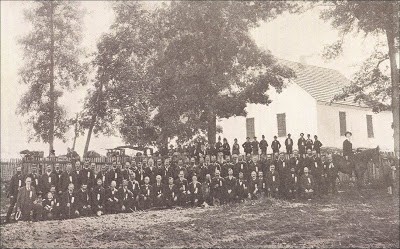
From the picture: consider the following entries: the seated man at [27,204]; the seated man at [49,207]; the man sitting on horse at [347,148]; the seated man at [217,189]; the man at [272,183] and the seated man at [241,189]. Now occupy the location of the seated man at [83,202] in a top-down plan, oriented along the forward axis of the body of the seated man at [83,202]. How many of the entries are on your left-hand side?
4

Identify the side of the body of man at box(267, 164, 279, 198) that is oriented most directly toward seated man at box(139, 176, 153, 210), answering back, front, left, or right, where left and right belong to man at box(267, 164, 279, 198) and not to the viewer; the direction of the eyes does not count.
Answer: right

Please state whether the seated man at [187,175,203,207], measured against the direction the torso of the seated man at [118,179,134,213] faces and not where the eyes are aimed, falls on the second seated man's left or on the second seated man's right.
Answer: on the second seated man's left

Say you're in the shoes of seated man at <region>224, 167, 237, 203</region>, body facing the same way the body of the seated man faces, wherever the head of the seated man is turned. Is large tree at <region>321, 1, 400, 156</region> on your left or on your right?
on your left

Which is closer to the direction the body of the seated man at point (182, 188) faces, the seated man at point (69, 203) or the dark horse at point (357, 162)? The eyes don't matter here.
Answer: the seated man
